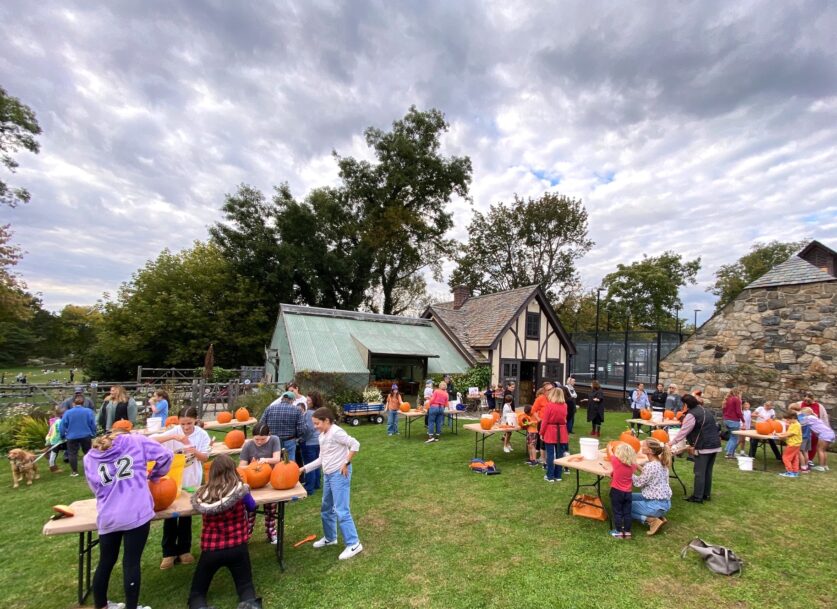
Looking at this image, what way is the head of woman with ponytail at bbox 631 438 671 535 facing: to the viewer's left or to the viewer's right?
to the viewer's left

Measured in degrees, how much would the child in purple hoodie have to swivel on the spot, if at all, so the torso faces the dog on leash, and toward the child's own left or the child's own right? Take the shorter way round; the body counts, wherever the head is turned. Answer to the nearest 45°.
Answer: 0° — they already face it

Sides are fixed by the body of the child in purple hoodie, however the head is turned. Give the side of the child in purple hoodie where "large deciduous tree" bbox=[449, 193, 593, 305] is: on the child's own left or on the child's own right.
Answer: on the child's own right

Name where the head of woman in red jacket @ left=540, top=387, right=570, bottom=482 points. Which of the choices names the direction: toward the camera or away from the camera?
away from the camera

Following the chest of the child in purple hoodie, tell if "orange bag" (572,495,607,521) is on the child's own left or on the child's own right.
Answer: on the child's own right

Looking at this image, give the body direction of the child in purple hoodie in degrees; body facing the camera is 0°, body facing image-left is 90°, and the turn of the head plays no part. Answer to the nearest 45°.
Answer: approximately 180°

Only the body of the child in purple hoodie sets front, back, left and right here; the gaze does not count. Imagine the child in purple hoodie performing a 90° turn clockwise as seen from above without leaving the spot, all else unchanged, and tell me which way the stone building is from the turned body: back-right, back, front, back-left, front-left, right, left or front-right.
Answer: front

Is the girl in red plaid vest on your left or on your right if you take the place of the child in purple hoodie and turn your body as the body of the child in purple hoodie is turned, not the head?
on your right

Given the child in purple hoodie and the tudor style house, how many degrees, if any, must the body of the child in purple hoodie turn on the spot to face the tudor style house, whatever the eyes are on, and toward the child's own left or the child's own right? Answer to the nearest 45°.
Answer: approximately 45° to the child's own right

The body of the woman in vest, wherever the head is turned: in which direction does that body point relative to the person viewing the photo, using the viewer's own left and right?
facing away from the viewer and to the left of the viewer

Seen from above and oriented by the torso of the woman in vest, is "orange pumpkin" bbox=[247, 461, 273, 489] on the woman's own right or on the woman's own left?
on the woman's own left

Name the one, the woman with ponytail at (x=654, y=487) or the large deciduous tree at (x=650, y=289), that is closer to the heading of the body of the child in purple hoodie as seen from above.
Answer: the large deciduous tree

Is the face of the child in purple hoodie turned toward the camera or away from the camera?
away from the camera

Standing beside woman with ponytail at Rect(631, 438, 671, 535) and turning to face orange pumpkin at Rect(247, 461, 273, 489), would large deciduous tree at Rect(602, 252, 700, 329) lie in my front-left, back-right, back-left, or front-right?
back-right
